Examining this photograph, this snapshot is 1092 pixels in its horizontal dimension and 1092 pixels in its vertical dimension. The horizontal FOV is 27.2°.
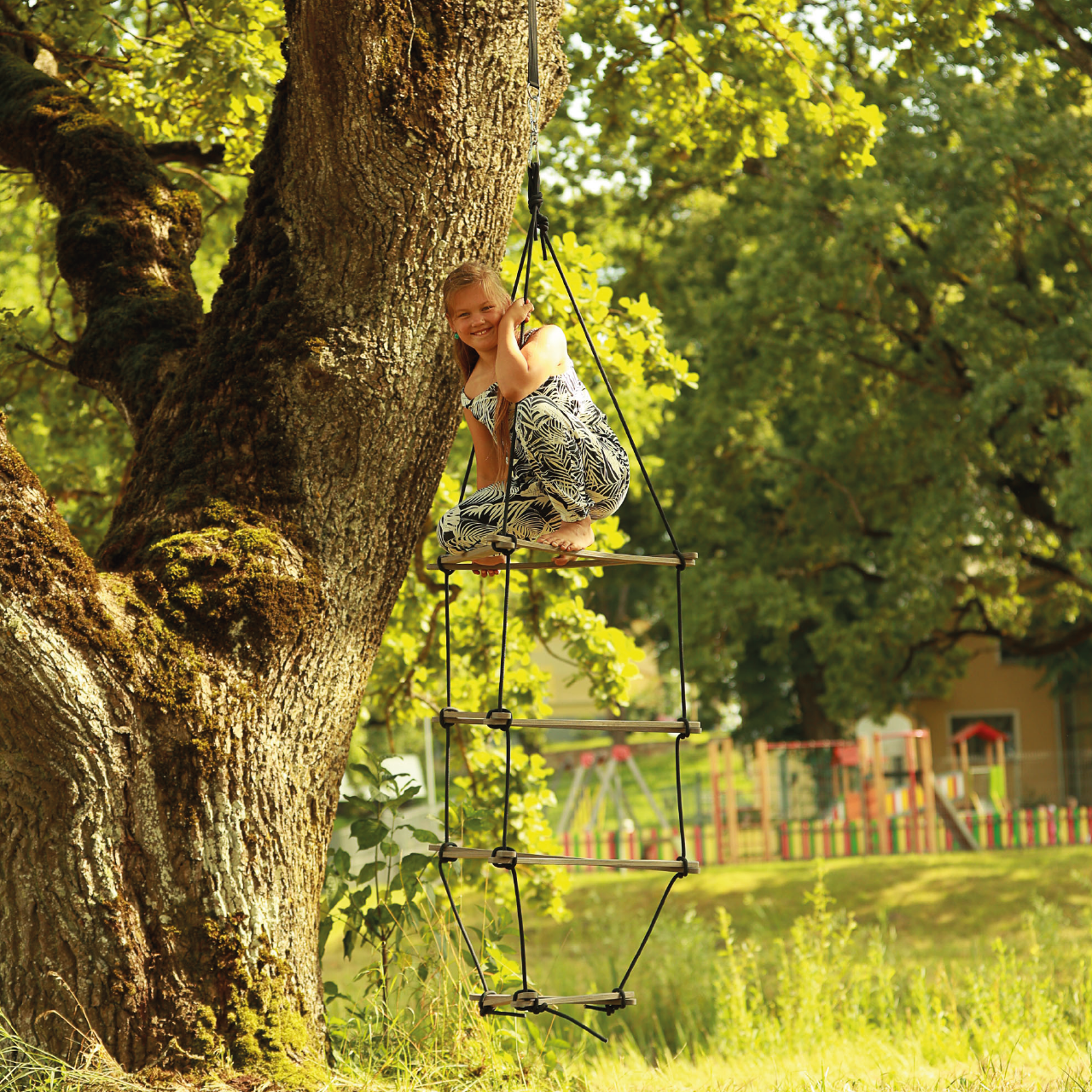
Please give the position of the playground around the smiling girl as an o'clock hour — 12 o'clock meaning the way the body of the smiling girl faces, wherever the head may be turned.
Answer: The playground is roughly at 5 o'clock from the smiling girl.

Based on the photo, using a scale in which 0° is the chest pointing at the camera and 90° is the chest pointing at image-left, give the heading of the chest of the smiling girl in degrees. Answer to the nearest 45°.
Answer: approximately 45°

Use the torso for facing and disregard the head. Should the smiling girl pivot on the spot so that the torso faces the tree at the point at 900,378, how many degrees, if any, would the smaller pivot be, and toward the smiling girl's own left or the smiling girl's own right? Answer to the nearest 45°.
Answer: approximately 135° to the smiling girl's own right
